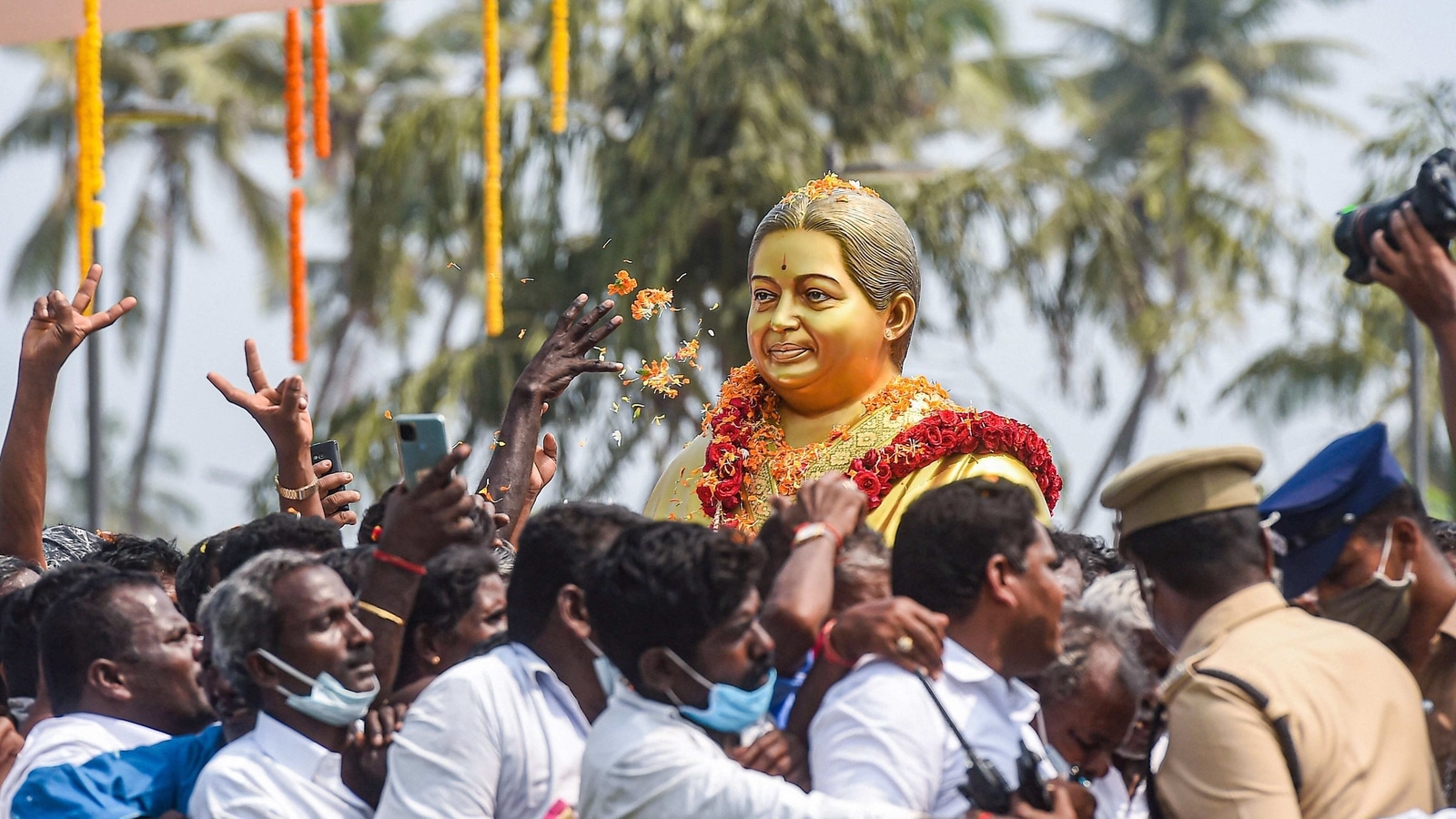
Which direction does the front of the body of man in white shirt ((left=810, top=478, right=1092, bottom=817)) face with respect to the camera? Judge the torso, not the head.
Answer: to the viewer's right

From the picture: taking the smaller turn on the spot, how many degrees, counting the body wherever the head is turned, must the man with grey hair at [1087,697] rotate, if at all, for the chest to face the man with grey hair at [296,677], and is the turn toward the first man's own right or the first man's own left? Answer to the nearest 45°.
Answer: approximately 90° to the first man's own right

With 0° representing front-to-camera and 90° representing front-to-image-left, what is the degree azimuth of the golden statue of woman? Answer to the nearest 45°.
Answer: approximately 45°

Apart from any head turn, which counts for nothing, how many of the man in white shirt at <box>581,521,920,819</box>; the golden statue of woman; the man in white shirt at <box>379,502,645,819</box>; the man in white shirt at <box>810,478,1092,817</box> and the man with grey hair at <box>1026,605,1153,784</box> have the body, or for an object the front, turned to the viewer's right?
3

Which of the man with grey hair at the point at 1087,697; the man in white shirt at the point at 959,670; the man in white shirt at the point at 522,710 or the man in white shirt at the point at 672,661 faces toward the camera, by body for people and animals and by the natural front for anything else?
the man with grey hair

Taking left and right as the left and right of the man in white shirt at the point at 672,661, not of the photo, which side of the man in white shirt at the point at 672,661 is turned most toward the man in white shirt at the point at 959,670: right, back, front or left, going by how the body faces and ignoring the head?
front

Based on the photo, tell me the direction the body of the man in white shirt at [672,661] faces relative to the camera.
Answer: to the viewer's right

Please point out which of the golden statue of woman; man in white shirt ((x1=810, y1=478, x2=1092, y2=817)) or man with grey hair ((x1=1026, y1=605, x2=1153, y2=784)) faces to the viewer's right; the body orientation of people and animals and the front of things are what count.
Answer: the man in white shirt

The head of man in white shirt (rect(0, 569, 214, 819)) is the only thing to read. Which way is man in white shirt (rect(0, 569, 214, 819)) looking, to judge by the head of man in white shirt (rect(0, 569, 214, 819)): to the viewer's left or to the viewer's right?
to the viewer's right

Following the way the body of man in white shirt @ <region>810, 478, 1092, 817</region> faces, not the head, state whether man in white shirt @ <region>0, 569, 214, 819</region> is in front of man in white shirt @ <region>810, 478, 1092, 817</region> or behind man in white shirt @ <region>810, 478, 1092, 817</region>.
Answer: behind

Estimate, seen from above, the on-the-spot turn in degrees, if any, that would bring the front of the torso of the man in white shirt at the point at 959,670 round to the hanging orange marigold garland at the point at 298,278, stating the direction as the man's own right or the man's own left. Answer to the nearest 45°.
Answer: approximately 135° to the man's own left

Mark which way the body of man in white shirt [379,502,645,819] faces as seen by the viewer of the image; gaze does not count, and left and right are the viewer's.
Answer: facing to the right of the viewer

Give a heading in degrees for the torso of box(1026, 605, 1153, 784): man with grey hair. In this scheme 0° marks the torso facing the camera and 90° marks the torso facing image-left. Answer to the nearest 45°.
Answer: approximately 0°

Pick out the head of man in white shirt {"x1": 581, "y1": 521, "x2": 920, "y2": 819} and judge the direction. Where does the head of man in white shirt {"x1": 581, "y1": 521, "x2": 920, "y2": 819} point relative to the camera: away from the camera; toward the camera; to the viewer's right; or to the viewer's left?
to the viewer's right

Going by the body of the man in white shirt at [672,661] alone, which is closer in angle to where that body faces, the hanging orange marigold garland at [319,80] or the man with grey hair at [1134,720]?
the man with grey hair
